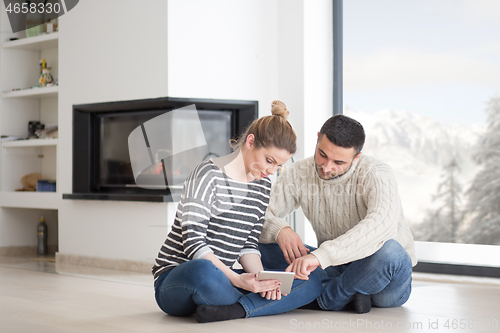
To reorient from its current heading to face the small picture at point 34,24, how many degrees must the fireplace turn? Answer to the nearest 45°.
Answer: approximately 135° to its right

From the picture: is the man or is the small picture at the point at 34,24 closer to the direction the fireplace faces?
the man

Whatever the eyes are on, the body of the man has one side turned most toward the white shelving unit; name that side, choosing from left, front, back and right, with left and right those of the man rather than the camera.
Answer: right

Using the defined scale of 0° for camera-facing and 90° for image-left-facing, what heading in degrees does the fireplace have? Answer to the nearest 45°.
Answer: approximately 0°

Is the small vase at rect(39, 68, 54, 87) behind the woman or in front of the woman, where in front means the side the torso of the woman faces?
behind

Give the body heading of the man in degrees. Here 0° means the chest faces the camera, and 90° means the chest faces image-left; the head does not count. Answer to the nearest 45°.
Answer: approximately 45°

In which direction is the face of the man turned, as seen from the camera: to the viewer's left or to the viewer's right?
to the viewer's left

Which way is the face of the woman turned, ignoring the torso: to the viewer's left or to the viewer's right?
to the viewer's right

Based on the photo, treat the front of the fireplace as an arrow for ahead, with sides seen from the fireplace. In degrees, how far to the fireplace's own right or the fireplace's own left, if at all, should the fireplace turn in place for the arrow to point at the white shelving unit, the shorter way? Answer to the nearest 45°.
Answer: approximately 135° to the fireplace's own right
